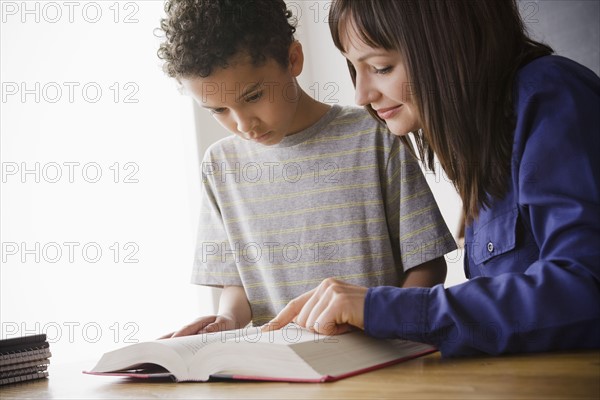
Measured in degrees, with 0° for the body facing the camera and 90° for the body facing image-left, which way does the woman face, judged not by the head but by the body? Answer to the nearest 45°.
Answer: approximately 45°
